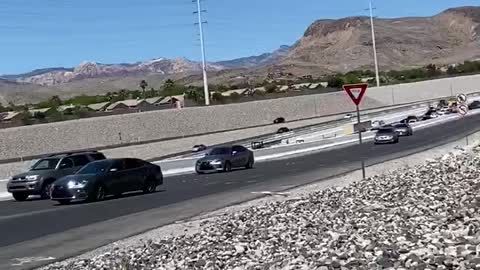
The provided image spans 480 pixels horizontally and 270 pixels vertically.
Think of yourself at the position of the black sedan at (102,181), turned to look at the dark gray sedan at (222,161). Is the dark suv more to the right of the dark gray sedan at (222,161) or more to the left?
left

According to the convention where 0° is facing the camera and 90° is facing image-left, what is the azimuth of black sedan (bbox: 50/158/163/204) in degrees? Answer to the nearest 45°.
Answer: approximately 45°

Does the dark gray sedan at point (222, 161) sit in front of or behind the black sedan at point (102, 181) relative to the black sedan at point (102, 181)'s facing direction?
behind

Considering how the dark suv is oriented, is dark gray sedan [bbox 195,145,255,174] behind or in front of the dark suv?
behind
